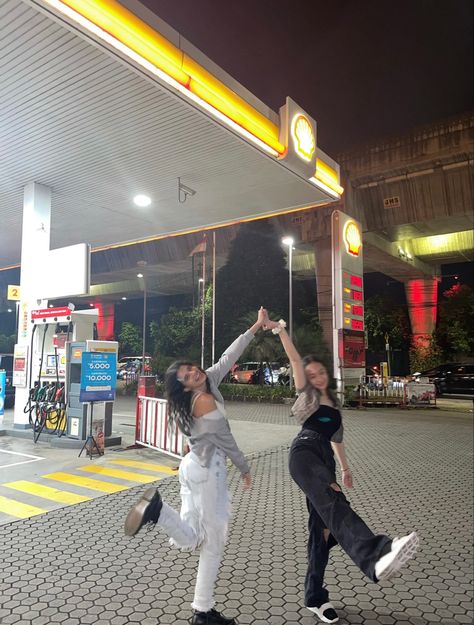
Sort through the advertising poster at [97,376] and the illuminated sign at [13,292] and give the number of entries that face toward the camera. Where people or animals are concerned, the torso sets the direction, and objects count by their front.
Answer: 2

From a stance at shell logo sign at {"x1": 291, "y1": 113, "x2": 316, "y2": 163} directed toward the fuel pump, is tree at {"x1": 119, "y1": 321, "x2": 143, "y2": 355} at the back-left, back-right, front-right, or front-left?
front-right

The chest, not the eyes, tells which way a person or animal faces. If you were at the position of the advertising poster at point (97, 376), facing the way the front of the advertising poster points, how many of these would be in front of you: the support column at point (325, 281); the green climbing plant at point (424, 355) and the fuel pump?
0

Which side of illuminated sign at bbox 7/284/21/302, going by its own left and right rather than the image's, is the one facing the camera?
front

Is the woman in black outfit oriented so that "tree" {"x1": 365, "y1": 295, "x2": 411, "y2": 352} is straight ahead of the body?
no

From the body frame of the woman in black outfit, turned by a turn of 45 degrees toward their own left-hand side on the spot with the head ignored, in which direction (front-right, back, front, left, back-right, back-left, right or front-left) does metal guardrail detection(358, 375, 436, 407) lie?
left

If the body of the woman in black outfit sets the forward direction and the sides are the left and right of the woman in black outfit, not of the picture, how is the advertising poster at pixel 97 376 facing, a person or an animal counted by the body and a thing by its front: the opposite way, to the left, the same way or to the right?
the same way

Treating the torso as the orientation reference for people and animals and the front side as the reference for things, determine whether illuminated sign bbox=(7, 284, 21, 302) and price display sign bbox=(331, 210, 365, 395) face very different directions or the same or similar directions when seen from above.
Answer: same or similar directions

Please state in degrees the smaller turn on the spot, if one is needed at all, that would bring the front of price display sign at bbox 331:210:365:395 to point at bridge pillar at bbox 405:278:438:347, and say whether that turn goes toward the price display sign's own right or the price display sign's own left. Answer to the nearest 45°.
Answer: approximately 135° to the price display sign's own left

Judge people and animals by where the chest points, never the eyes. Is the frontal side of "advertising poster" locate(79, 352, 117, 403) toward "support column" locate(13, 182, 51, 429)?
no

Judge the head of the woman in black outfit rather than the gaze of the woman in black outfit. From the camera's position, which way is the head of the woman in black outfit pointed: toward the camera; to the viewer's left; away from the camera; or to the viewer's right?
toward the camera

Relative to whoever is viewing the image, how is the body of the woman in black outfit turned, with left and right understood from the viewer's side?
facing the viewer and to the right of the viewer

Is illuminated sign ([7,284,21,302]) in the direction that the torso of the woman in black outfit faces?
no

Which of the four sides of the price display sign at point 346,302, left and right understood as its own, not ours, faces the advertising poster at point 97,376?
right
